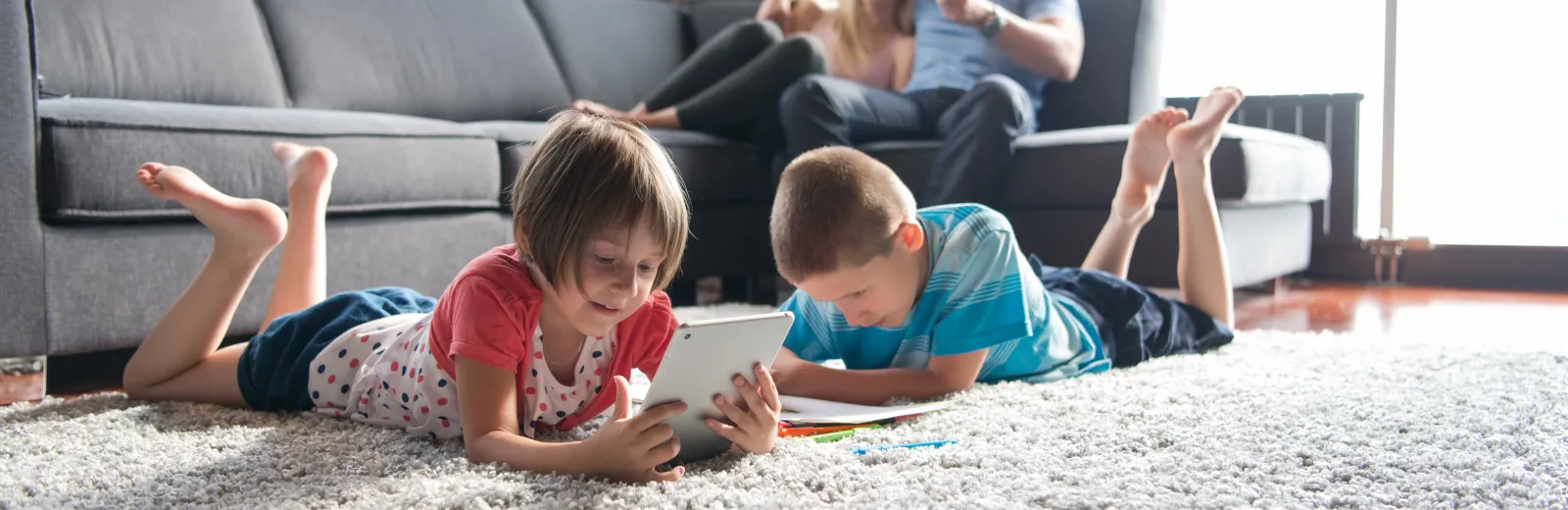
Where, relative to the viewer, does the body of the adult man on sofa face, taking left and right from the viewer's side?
facing the viewer and to the left of the viewer

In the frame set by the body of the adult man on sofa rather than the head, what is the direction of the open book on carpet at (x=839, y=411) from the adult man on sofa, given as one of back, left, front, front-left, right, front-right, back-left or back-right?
front-left

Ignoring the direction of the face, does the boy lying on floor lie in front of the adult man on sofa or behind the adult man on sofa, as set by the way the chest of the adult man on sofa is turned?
in front
